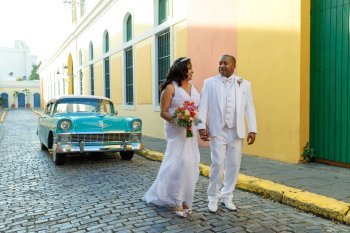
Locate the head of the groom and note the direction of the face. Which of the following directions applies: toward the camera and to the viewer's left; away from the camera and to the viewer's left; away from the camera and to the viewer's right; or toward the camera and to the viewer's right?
toward the camera and to the viewer's left

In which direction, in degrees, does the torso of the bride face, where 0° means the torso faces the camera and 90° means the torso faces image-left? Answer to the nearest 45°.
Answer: approximately 315°

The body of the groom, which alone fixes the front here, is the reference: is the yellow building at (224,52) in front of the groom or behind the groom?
behind

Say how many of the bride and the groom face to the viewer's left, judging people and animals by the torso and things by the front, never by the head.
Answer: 0

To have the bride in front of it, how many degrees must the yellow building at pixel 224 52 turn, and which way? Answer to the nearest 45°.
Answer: approximately 45° to its left

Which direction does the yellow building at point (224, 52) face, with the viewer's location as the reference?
facing the viewer and to the left of the viewer

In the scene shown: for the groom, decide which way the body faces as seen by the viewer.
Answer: toward the camera

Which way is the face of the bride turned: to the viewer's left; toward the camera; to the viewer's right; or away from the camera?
to the viewer's right

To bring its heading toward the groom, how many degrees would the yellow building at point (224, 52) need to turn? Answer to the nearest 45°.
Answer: approximately 45° to its left

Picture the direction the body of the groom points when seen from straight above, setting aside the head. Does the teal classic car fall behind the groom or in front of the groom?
behind

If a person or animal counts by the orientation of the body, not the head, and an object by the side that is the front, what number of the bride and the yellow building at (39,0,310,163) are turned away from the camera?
0
